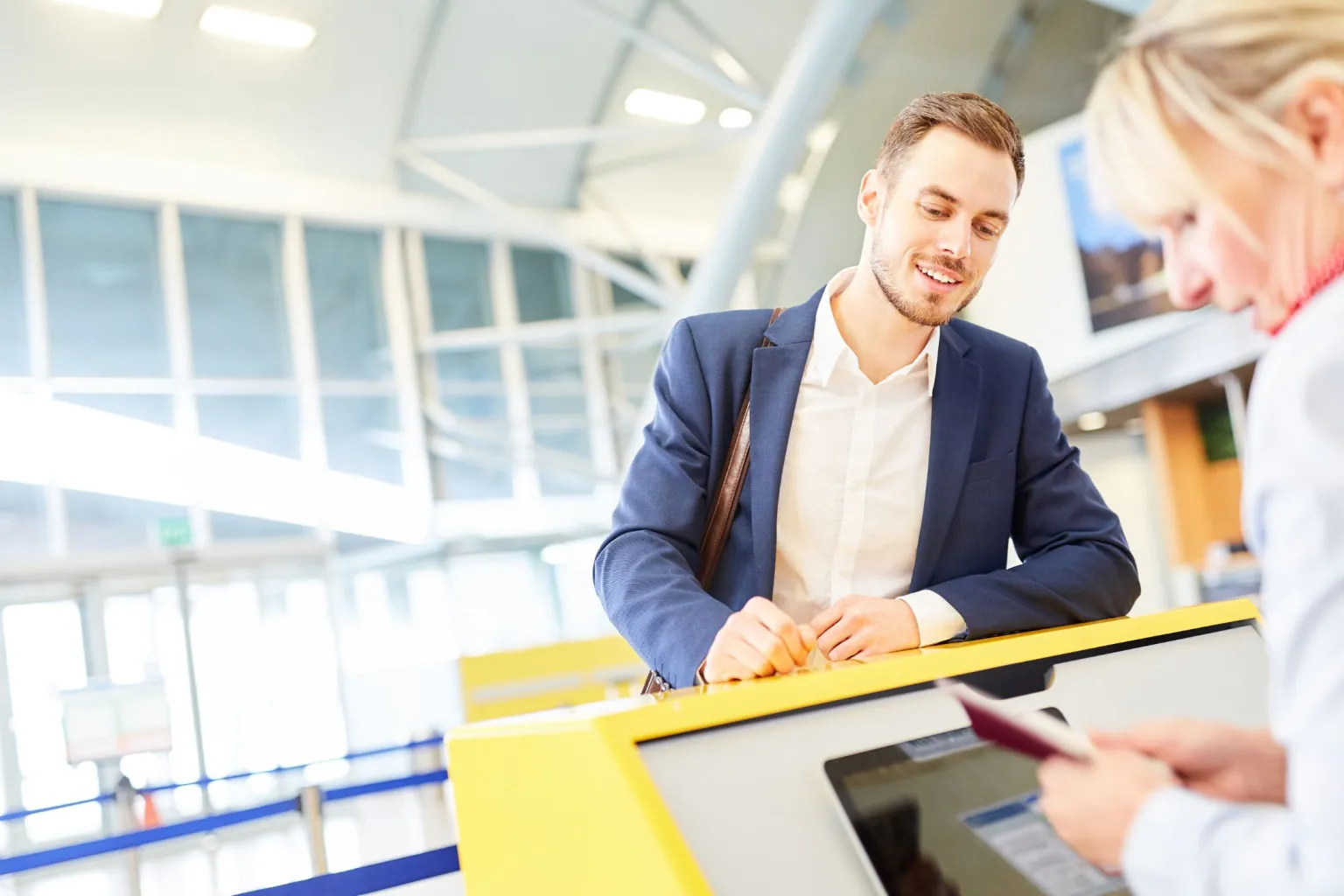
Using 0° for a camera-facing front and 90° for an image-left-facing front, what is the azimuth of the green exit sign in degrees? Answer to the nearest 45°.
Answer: approximately 0°

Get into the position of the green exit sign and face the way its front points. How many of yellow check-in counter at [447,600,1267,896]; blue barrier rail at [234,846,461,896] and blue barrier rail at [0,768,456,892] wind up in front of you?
3

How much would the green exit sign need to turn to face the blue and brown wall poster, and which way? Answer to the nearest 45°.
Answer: approximately 90° to its left

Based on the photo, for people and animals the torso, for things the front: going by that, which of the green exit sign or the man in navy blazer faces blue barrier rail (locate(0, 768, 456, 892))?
the green exit sign

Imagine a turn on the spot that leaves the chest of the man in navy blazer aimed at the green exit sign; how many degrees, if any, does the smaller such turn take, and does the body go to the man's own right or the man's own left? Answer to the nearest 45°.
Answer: approximately 135° to the man's own right

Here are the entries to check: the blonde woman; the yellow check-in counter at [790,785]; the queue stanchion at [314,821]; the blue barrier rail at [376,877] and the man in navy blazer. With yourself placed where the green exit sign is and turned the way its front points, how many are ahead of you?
5

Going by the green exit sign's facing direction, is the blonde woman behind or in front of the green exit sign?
in front

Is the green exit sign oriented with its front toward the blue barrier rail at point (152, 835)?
yes

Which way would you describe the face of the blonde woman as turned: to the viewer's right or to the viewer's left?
to the viewer's left

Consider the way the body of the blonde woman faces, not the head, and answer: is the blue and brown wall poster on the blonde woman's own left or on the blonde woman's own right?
on the blonde woman's own right

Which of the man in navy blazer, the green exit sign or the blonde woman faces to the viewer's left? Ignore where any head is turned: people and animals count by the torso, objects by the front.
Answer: the blonde woman

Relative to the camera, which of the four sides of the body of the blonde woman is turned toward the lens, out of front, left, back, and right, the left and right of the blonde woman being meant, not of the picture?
left

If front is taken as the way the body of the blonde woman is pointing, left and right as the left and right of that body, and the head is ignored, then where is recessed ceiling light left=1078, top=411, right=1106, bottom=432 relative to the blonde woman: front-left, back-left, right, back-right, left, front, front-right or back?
right
